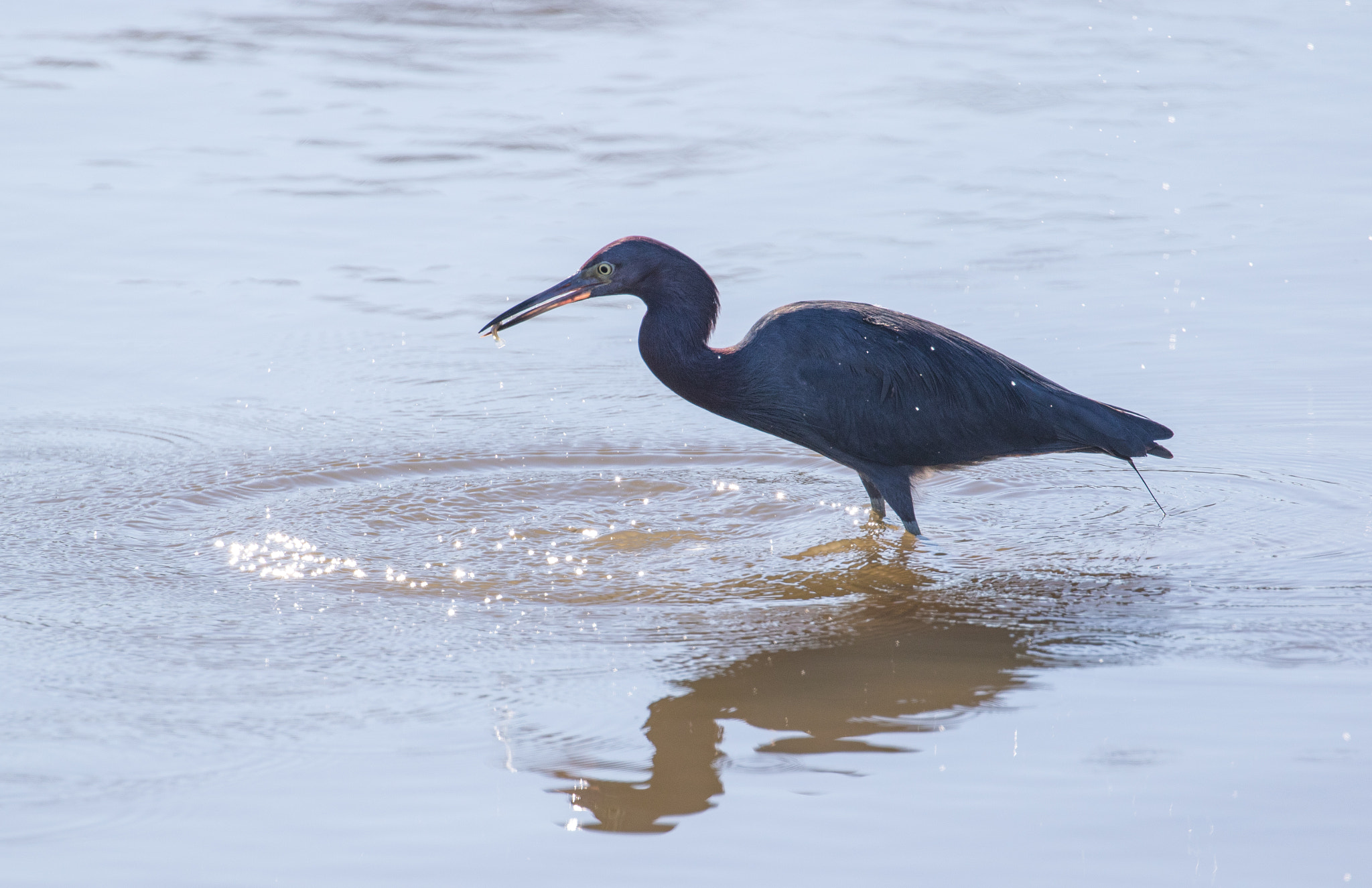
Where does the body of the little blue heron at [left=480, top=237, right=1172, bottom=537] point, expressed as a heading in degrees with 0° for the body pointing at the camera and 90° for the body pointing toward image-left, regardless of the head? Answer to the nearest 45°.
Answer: approximately 90°
